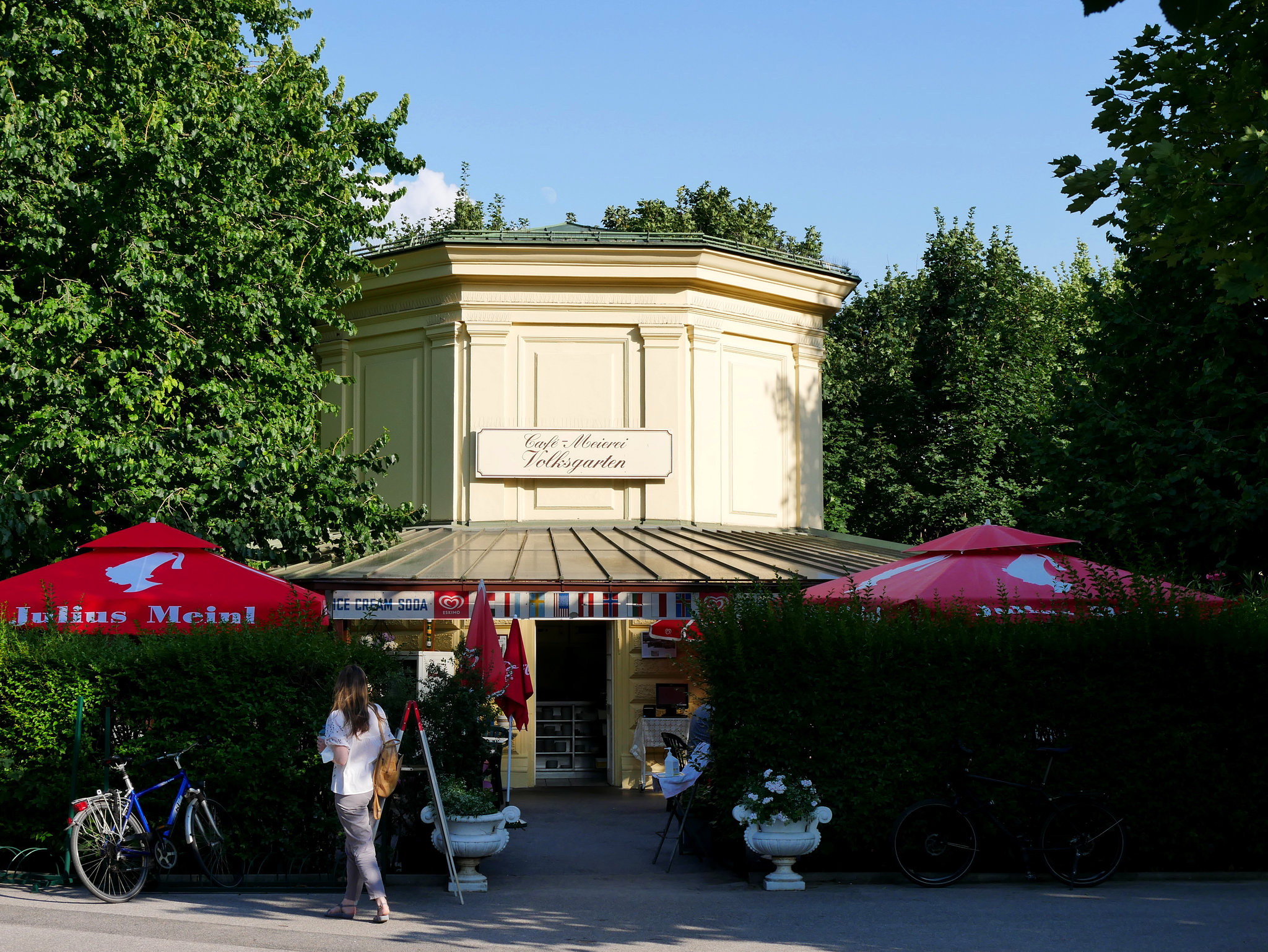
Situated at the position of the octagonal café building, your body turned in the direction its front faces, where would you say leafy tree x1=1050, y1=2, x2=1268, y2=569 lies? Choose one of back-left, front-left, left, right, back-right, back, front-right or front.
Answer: left

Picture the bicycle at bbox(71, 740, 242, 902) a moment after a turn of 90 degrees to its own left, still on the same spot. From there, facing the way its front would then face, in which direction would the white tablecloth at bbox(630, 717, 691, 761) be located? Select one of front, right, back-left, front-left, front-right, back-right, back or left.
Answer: right

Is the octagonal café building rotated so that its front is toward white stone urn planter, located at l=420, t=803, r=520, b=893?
yes

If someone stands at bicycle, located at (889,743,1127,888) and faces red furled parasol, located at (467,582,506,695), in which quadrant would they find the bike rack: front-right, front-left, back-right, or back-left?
front-left

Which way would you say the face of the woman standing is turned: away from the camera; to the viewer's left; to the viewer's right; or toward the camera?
away from the camera

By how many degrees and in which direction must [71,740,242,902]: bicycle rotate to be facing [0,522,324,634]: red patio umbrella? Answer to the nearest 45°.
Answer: approximately 45° to its left

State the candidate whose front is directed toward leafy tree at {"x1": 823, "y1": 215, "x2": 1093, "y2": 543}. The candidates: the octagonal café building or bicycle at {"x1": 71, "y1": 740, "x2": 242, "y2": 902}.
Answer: the bicycle

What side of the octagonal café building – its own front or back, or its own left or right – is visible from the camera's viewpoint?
front

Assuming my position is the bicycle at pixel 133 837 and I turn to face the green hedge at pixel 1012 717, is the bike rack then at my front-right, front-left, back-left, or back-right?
back-left
